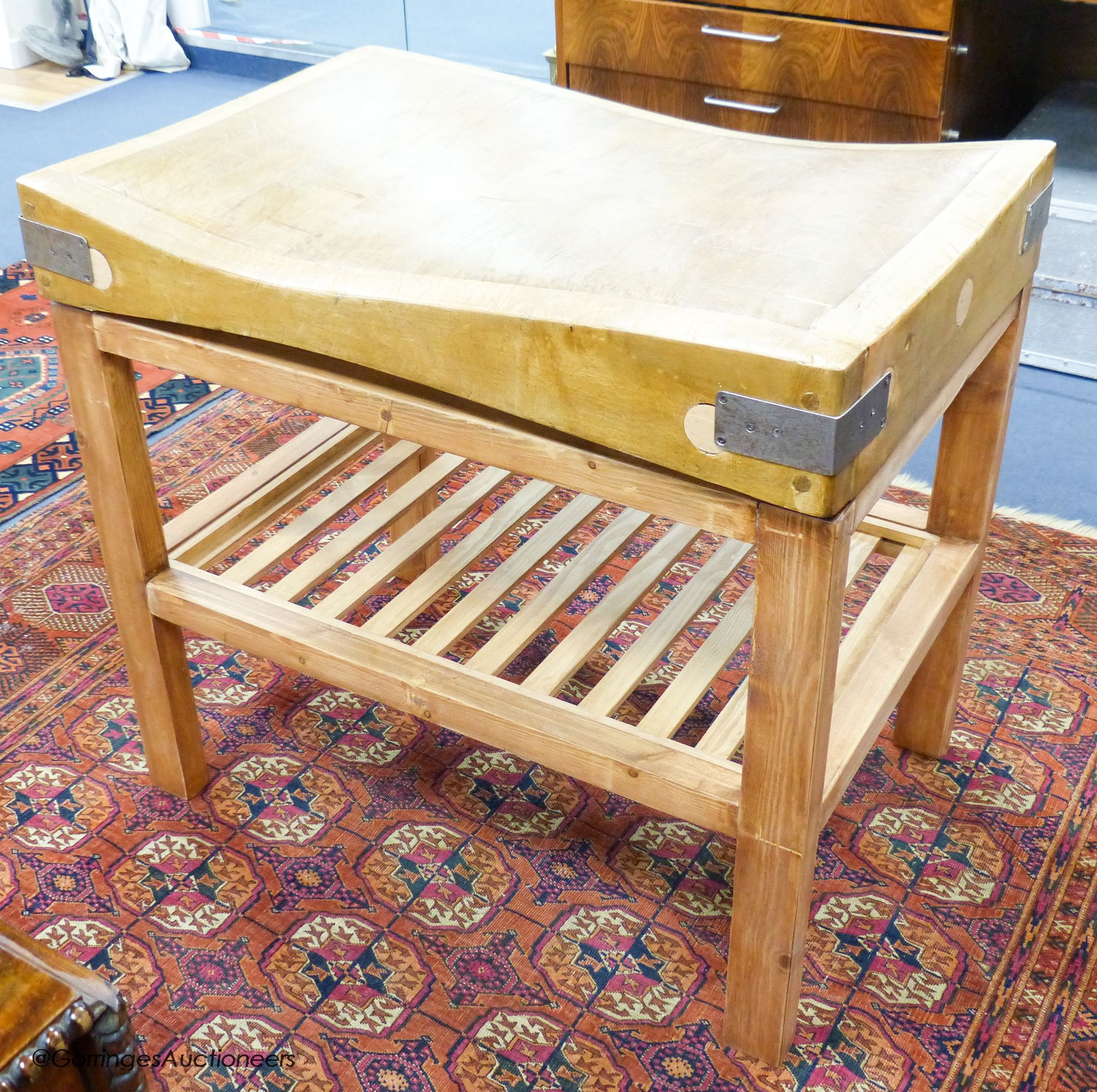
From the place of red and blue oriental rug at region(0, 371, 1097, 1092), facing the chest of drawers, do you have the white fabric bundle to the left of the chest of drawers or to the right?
left

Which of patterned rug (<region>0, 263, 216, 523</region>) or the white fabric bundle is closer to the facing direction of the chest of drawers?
the patterned rug

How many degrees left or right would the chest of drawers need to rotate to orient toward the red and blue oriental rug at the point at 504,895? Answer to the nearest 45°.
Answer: approximately 45° to its left

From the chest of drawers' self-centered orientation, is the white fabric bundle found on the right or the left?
on its right

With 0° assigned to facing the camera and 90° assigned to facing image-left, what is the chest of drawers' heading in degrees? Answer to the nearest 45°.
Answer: approximately 45°

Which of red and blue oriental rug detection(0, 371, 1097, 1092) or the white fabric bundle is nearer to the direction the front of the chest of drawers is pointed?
the red and blue oriental rug

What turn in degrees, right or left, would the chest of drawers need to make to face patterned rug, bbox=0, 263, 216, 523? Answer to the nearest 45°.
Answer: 0° — it already faces it
